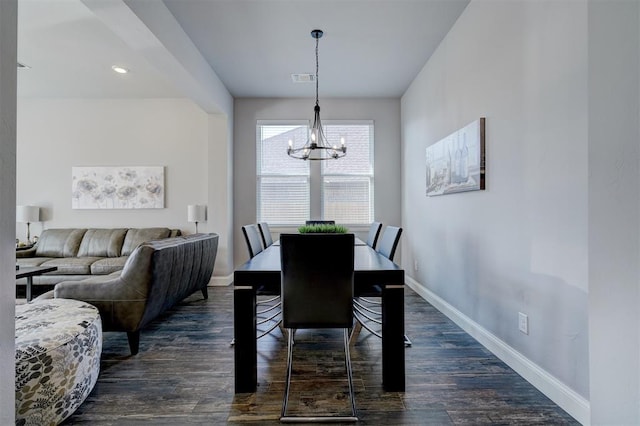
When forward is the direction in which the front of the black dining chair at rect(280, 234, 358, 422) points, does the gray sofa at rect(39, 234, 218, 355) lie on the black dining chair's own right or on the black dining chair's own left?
on the black dining chair's own left

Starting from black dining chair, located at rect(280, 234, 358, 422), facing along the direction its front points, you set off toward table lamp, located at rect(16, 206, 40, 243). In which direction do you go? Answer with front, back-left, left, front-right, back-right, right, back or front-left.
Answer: front-left

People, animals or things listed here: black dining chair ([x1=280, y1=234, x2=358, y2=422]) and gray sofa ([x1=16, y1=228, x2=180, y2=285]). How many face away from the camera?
1

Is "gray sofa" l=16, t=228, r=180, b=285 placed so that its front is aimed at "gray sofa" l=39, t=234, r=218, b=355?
yes

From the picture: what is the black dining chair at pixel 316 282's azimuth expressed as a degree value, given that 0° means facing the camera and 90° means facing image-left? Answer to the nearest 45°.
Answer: approximately 180°

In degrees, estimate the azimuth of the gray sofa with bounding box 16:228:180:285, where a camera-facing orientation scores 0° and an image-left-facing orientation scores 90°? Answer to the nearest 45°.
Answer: approximately 0°

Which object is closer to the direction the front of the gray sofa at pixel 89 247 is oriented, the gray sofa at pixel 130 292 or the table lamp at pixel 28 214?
the gray sofa
